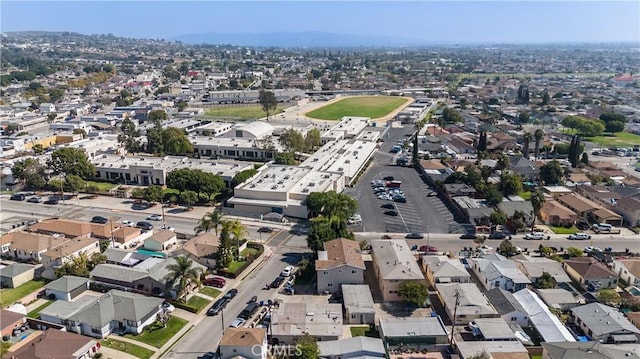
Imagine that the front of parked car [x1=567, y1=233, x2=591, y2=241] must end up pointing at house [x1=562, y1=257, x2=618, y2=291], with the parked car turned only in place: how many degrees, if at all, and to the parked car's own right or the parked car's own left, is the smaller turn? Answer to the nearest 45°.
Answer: approximately 90° to the parked car's own left

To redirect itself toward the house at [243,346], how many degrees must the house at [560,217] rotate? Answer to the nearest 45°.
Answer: approximately 45° to its right

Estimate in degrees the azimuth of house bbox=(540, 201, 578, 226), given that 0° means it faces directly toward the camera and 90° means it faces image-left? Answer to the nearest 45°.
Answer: approximately 0°

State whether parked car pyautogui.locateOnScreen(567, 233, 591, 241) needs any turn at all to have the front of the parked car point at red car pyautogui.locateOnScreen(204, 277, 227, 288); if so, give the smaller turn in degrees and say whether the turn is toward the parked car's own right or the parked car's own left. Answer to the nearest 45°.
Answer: approximately 45° to the parked car's own left

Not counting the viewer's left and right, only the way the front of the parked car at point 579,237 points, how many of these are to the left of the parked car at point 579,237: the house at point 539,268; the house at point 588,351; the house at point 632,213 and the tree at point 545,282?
3

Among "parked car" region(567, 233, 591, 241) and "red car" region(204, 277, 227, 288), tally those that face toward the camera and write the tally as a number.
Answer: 0

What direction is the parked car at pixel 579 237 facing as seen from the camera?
to the viewer's left

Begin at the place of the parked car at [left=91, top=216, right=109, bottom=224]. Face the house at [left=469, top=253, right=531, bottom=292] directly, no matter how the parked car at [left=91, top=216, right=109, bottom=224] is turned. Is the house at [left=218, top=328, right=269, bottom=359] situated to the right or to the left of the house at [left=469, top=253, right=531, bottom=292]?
right

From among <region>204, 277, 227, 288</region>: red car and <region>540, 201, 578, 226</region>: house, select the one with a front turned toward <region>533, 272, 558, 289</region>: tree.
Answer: the house

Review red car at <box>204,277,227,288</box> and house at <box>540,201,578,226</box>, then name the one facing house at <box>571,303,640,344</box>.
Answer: house at <box>540,201,578,226</box>

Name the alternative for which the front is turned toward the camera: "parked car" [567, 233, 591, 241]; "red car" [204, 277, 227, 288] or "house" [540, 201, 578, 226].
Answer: the house

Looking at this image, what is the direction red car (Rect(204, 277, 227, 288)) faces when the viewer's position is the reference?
facing away from the viewer and to the left of the viewer

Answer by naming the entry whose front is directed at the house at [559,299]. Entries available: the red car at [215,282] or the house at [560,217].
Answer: the house at [560,217]

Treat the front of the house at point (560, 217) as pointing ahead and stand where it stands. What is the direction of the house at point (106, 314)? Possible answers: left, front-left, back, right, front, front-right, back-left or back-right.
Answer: front-right

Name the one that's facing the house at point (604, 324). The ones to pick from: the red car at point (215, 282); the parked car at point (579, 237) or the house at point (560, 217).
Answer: the house at point (560, 217)

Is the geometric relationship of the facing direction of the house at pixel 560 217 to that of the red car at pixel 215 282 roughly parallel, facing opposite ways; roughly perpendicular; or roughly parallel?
roughly perpendicular

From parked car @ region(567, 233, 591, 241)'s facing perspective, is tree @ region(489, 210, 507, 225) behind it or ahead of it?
ahead
